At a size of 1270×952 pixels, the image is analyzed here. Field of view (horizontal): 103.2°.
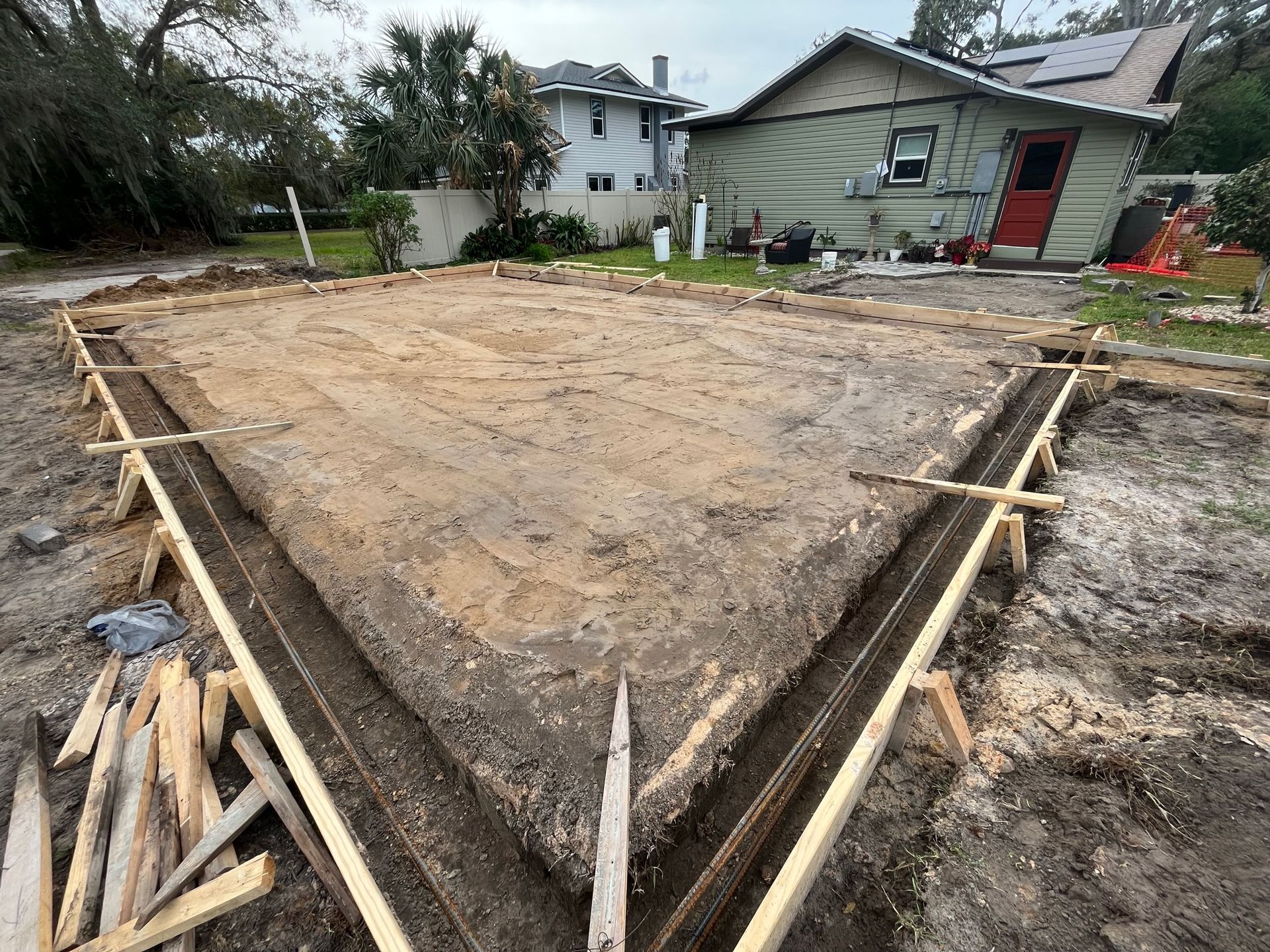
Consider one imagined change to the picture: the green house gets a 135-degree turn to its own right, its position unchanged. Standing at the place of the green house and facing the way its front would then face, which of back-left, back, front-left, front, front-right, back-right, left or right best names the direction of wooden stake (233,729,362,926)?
back

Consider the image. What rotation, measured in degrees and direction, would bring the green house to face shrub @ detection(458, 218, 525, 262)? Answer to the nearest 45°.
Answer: approximately 45° to its right

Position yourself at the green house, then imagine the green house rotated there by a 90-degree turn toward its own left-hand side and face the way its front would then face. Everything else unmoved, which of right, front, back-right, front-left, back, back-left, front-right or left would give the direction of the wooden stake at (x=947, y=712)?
front-right

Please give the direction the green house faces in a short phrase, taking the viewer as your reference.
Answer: facing the viewer and to the left of the viewer

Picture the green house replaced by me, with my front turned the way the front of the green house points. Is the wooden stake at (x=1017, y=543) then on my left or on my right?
on my left

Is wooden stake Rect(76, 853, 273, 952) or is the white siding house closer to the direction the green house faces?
the wooden stake

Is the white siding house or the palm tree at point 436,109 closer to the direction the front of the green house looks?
the palm tree

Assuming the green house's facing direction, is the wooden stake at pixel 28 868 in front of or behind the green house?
in front

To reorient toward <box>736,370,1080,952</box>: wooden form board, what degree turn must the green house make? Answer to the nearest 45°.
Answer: approximately 45° to its left

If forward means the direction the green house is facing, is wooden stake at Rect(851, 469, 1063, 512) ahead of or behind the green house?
ahead

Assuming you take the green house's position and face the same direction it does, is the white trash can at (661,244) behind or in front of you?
in front

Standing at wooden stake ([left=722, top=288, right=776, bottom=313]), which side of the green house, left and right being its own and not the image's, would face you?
front

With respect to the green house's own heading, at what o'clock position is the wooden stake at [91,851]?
The wooden stake is roughly at 11 o'clock from the green house.
